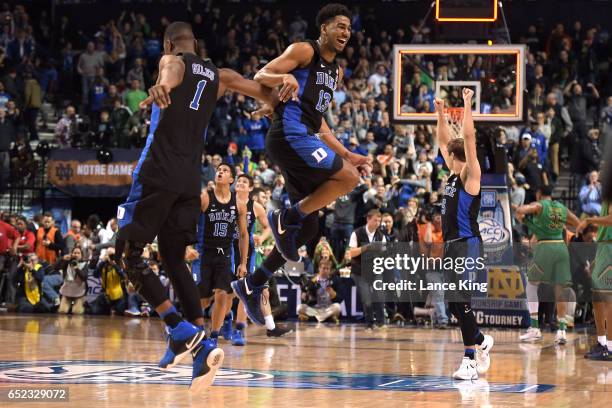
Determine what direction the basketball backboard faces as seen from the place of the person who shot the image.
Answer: facing the viewer

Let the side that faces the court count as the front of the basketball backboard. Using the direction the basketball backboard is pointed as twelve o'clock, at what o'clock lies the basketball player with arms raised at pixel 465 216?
The basketball player with arms raised is roughly at 12 o'clock from the basketball backboard.

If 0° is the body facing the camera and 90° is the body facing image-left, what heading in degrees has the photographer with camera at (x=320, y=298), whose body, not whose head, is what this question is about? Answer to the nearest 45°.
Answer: approximately 0°

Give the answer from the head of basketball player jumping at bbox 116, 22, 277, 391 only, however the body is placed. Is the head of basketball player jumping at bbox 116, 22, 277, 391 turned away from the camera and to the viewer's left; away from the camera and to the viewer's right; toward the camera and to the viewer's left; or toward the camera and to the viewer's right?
away from the camera and to the viewer's right

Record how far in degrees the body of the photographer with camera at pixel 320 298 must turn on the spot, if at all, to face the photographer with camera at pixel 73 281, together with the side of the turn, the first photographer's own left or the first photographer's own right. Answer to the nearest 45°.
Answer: approximately 90° to the first photographer's own right

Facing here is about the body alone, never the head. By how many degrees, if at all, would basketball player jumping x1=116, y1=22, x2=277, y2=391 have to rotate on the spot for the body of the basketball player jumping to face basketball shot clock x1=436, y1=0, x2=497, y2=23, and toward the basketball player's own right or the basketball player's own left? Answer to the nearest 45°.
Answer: approximately 90° to the basketball player's own right

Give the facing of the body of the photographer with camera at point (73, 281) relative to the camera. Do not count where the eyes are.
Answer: toward the camera

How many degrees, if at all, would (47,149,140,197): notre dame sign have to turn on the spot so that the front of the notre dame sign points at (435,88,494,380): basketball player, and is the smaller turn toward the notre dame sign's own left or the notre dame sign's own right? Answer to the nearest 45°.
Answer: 0° — it already faces them

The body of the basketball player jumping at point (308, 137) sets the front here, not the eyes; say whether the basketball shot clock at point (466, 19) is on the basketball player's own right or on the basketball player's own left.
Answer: on the basketball player's own left

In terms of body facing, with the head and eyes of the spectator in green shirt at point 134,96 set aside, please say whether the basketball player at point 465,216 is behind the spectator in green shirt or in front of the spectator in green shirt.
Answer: in front

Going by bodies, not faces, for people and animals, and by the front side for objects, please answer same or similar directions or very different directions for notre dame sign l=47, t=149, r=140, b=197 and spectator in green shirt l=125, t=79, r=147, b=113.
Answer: same or similar directions

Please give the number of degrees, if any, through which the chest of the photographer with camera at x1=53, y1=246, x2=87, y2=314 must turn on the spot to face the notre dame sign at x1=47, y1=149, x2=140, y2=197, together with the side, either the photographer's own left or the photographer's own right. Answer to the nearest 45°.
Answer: approximately 180°

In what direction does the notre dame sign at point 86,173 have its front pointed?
toward the camera

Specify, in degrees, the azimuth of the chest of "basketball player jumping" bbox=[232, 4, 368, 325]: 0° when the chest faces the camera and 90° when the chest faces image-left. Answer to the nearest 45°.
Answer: approximately 315°

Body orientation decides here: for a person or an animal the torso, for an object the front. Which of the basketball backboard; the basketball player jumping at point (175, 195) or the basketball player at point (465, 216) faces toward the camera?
the basketball backboard
